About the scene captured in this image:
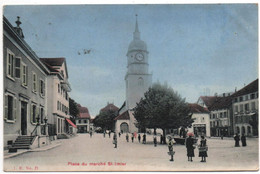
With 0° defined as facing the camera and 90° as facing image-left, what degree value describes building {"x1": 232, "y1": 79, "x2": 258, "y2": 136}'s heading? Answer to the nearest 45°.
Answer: approximately 45°

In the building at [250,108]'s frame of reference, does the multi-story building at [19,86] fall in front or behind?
in front

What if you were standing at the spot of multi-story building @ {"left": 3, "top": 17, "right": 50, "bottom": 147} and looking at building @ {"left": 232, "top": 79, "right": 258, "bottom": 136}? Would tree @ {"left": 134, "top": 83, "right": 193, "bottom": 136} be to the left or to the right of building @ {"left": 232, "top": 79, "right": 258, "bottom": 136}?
left

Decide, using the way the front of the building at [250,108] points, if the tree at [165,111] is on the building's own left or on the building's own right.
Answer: on the building's own right
